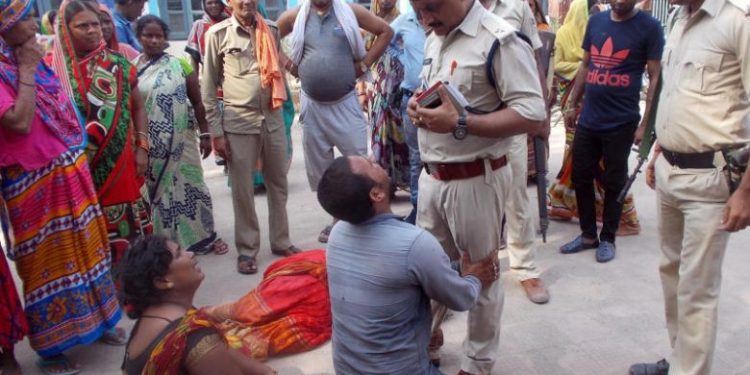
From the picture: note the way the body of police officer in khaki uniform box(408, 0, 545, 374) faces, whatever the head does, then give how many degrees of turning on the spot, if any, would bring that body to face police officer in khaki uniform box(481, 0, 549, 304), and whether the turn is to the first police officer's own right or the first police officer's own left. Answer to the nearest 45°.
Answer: approximately 135° to the first police officer's own right

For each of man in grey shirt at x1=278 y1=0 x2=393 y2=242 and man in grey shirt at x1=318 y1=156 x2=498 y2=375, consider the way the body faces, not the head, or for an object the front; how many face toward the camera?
1

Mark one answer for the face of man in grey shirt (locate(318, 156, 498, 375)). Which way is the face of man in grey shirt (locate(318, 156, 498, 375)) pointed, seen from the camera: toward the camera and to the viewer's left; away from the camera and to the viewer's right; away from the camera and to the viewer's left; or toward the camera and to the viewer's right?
away from the camera and to the viewer's right

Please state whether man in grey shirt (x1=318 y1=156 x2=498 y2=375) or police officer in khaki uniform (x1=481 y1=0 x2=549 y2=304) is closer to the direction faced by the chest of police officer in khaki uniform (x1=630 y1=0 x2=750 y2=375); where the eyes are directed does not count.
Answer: the man in grey shirt

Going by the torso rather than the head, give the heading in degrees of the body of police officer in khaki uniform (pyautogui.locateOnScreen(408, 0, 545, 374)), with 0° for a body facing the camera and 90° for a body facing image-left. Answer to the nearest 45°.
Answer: approximately 45°

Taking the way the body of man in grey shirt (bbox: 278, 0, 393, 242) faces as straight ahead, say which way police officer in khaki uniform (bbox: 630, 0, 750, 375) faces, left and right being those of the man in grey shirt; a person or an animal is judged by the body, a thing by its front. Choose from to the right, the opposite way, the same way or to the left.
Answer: to the right

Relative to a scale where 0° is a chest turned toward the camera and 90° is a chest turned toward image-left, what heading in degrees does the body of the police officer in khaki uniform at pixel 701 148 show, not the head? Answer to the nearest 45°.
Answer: approximately 45°

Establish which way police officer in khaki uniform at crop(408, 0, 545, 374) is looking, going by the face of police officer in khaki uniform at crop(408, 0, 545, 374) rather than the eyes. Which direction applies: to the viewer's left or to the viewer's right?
to the viewer's left
